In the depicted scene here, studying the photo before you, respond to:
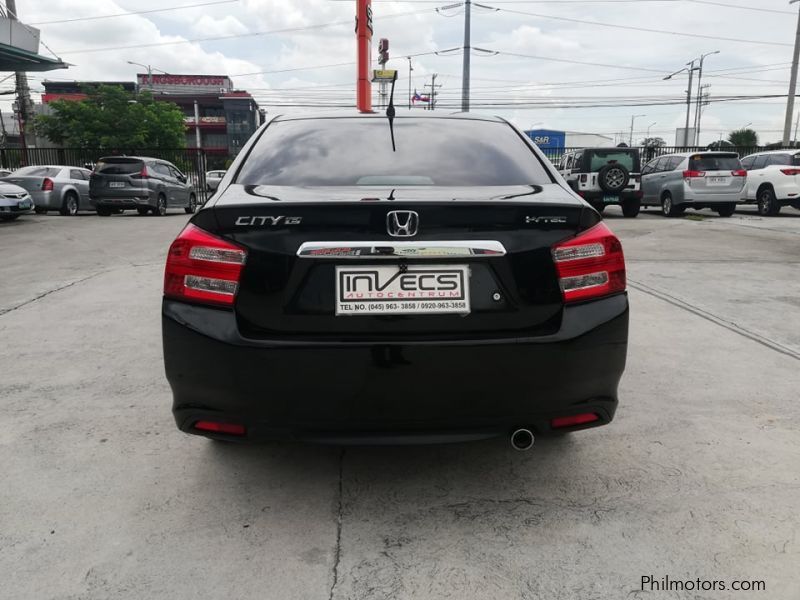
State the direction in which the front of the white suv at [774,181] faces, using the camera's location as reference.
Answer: facing away from the viewer and to the left of the viewer

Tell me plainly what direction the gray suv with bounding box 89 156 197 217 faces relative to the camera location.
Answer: facing away from the viewer and to the right of the viewer

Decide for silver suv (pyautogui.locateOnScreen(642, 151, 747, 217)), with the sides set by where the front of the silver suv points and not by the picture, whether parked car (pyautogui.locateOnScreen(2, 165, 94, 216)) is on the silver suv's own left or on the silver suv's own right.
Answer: on the silver suv's own left

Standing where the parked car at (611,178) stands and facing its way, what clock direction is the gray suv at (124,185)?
The gray suv is roughly at 10 o'clock from the parked car.

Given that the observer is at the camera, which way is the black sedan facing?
facing away from the viewer

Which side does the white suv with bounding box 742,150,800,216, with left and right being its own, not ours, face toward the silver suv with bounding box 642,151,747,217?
left

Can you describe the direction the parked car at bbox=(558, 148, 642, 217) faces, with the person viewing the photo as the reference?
facing away from the viewer and to the left of the viewer

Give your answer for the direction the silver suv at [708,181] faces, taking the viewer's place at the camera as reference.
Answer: facing away from the viewer and to the left of the viewer

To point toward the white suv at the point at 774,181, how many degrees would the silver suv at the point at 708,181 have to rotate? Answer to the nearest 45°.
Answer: approximately 90° to its right

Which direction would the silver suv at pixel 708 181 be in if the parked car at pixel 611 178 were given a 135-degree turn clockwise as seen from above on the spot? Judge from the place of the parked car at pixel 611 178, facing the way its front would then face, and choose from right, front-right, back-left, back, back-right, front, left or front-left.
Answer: front
